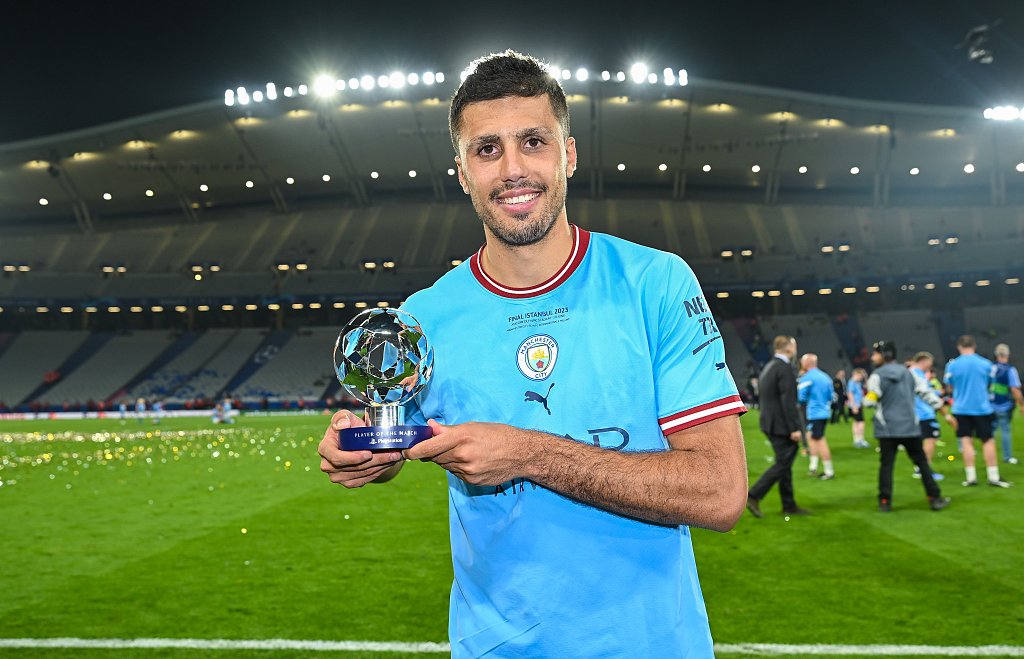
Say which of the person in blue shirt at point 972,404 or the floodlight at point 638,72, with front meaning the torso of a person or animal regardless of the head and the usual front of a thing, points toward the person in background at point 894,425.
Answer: the floodlight

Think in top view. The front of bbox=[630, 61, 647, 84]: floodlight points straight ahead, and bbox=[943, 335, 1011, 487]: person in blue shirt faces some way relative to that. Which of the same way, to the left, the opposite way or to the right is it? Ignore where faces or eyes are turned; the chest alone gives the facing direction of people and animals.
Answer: the opposite way

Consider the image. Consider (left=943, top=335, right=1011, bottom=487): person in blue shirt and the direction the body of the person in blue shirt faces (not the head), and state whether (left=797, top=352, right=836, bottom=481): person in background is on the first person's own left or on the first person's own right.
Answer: on the first person's own left

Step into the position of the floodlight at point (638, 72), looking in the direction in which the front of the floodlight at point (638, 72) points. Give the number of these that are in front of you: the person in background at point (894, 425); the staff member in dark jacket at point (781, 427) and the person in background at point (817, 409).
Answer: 3

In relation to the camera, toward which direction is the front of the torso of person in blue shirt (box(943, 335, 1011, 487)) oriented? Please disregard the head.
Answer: away from the camera

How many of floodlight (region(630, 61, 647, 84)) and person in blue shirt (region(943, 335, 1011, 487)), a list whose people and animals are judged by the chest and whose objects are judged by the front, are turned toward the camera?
1

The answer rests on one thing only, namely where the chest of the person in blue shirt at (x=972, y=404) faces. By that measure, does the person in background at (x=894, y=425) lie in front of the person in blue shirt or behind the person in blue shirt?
behind

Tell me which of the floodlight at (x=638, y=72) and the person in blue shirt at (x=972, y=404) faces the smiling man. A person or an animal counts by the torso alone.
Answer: the floodlight
